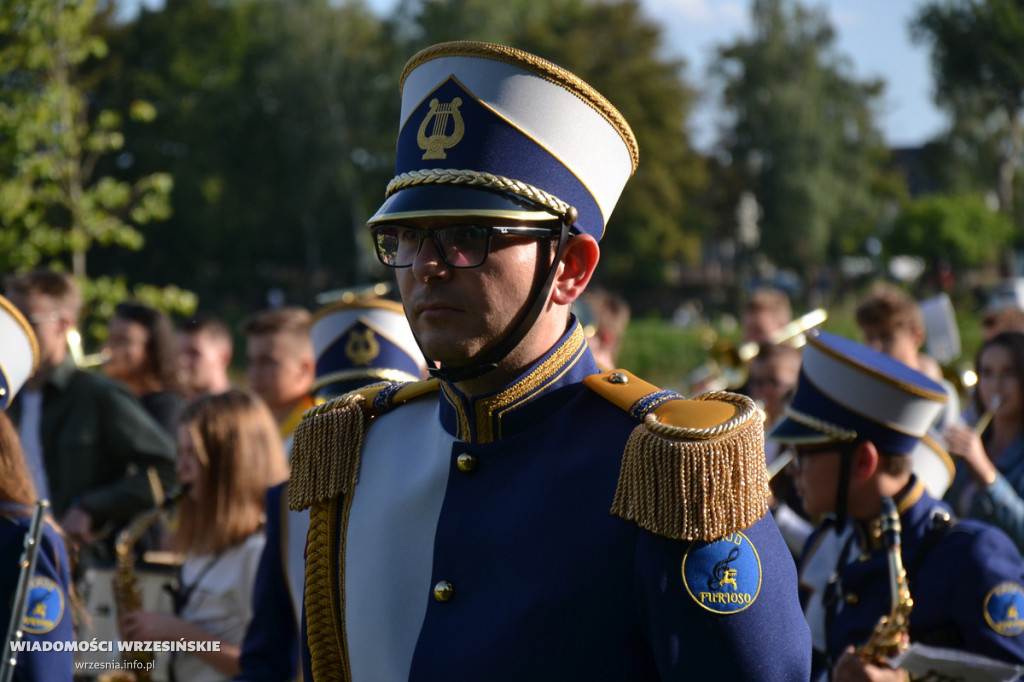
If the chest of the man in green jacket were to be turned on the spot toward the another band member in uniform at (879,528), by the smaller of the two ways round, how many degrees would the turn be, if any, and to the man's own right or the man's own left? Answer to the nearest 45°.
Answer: approximately 90° to the man's own left

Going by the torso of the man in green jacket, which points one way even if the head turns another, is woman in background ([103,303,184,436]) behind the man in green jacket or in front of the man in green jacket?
behind

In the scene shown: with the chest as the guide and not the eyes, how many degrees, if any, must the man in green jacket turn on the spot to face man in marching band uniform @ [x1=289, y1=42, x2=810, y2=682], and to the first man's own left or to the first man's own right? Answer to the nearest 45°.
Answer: approximately 45° to the first man's own left

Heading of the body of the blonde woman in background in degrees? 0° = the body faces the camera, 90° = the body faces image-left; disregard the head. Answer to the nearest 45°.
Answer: approximately 90°

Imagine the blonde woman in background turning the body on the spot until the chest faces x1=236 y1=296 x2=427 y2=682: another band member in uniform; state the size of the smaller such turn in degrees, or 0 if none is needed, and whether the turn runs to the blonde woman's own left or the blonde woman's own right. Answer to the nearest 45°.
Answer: approximately 90° to the blonde woman's own left

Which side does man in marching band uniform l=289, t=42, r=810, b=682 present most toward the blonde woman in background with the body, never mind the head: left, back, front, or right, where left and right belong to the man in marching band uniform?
right

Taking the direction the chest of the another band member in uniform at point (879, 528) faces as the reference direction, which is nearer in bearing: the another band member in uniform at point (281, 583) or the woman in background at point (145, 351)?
the another band member in uniform

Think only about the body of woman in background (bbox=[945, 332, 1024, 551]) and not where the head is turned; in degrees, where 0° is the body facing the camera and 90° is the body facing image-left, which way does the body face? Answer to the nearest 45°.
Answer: approximately 45°

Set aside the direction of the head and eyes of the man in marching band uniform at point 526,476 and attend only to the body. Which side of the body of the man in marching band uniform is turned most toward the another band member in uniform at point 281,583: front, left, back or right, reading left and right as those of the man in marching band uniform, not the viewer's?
right

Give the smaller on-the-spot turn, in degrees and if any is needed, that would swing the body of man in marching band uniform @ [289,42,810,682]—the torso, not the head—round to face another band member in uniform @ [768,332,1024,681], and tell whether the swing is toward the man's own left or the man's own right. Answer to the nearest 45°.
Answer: approximately 180°

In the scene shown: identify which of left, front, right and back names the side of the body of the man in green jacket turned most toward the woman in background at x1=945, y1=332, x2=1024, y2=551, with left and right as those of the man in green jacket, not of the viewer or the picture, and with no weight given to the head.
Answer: left

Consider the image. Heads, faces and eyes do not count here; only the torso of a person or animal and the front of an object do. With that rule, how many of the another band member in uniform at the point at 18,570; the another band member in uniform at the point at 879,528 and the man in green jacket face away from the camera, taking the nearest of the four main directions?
0

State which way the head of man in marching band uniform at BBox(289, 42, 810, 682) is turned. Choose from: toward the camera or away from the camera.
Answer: toward the camera

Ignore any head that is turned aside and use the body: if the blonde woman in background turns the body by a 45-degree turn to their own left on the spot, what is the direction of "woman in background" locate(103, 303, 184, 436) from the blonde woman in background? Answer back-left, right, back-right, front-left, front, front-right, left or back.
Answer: back-right

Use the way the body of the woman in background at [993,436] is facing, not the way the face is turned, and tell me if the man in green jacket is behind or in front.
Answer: in front

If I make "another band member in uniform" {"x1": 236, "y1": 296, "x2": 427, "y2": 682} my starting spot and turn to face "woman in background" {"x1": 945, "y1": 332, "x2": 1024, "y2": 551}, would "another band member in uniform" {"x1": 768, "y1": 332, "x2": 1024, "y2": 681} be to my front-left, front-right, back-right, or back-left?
front-right

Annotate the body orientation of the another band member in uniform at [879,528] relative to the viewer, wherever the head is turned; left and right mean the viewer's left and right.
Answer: facing the viewer and to the left of the viewer

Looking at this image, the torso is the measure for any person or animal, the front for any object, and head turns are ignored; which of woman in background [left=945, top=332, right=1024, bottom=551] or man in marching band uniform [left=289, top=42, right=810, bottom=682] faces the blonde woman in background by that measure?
the woman in background

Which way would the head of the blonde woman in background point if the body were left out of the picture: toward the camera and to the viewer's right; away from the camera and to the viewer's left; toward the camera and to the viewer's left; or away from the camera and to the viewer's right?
toward the camera and to the viewer's left
